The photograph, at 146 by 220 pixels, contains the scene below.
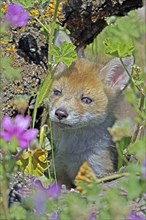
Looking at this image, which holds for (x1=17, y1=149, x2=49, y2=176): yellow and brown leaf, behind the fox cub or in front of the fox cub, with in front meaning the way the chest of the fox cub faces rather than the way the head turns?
in front

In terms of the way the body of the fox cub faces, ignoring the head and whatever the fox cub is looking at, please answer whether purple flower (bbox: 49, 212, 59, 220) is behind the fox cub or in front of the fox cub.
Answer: in front

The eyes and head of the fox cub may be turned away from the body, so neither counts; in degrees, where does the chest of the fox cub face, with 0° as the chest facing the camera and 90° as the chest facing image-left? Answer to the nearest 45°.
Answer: approximately 45°
